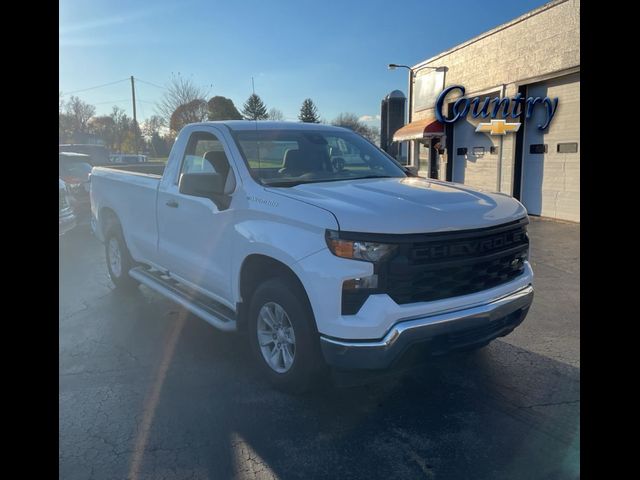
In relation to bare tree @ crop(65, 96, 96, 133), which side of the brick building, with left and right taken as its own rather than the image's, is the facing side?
right

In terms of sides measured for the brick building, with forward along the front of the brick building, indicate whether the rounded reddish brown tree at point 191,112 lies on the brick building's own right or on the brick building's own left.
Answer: on the brick building's own right

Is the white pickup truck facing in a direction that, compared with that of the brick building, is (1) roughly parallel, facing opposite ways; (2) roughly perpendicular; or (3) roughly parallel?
roughly perpendicular

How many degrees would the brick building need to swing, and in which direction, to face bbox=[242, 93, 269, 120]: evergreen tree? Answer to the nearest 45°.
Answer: approximately 90° to its right

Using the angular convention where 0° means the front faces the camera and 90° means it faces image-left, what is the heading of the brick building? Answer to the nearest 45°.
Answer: approximately 45°

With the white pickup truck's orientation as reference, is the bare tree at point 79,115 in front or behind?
behind
